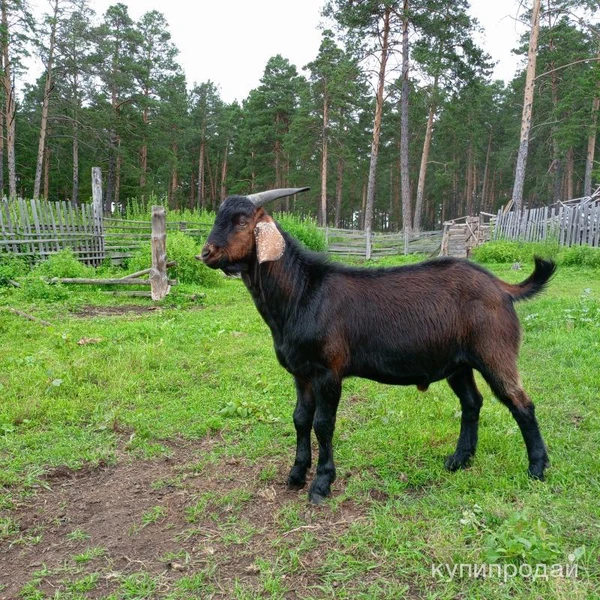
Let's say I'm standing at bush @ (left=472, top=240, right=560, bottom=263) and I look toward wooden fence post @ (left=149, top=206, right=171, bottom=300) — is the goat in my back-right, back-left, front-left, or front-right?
front-left

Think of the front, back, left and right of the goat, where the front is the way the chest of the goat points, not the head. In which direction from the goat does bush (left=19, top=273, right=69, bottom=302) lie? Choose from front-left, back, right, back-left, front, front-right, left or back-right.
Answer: front-right

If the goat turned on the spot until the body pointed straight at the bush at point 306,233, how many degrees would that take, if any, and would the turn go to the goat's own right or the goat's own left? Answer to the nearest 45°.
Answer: approximately 90° to the goat's own right

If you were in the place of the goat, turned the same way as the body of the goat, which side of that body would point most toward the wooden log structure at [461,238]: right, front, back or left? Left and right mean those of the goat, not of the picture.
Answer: right

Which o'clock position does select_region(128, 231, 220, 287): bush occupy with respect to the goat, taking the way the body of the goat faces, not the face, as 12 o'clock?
The bush is roughly at 2 o'clock from the goat.

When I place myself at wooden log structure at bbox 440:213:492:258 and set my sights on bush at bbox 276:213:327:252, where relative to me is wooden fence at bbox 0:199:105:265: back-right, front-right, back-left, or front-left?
front-left

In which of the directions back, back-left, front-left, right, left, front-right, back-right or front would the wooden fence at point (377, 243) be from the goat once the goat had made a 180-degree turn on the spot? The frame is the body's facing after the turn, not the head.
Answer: left

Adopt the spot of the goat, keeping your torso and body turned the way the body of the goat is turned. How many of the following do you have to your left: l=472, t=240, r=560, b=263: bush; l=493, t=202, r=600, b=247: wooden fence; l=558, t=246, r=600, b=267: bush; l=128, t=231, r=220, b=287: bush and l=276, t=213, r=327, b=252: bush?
0

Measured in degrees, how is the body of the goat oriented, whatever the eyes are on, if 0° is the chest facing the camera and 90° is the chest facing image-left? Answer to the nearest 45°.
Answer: approximately 90°

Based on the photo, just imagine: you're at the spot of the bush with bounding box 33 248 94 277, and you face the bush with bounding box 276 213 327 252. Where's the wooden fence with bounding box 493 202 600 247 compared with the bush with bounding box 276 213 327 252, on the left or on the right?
right

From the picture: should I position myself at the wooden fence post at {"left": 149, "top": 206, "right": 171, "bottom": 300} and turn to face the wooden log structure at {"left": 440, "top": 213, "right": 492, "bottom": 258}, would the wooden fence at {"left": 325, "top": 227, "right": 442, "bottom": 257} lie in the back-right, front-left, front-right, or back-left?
front-left

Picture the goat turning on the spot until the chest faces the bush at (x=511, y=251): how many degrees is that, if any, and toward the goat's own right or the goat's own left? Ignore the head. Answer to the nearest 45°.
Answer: approximately 90° to the goat's own right

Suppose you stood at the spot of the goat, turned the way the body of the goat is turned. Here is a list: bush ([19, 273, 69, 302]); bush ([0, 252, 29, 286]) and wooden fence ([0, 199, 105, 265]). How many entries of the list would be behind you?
0

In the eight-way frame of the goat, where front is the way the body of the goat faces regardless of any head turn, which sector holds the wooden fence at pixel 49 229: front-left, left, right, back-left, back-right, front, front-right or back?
front-right
